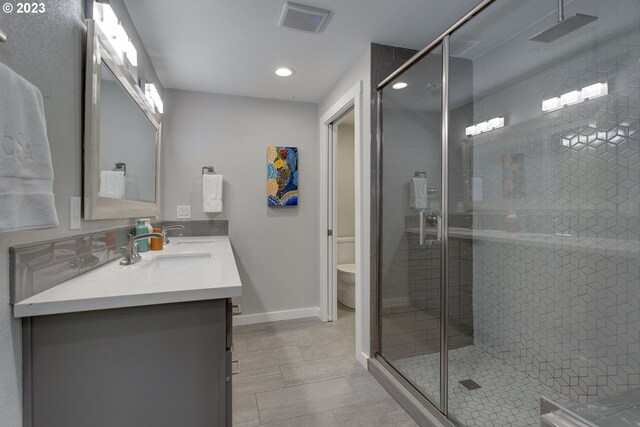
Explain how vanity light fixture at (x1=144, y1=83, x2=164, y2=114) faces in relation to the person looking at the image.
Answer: facing to the right of the viewer

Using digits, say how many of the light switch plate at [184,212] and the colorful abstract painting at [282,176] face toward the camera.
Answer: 2

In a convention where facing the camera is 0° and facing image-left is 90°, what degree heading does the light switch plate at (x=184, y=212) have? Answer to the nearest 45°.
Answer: approximately 0°

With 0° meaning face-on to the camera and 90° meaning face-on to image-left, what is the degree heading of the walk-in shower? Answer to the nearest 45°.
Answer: approximately 45°

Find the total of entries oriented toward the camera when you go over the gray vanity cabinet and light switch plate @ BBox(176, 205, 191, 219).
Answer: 1

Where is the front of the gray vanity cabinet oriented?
to the viewer's right
